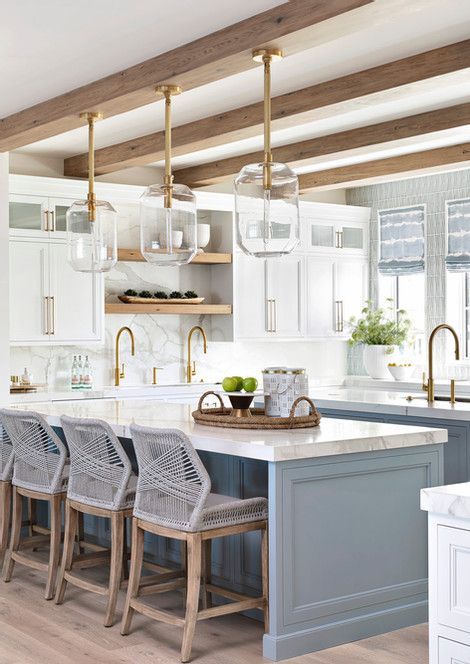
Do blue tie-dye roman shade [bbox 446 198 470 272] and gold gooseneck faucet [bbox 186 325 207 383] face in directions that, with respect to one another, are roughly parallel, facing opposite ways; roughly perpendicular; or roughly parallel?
roughly perpendicular

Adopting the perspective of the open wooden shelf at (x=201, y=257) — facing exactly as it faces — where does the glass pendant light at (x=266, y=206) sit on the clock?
The glass pendant light is roughly at 12 o'clock from the open wooden shelf.

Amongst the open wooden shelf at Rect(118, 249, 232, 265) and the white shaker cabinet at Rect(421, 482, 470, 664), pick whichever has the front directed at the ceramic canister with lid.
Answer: the open wooden shelf

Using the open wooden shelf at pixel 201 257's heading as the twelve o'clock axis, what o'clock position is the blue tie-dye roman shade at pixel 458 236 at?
The blue tie-dye roman shade is roughly at 9 o'clock from the open wooden shelf.

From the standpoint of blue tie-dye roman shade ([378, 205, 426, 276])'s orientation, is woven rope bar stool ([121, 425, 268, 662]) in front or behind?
in front

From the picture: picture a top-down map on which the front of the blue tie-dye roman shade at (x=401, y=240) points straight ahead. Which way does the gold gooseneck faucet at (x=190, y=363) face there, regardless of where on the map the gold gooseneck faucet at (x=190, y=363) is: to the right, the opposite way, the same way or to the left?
to the left

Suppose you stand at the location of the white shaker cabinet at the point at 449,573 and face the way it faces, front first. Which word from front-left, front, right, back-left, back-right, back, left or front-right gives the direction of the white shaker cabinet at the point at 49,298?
right

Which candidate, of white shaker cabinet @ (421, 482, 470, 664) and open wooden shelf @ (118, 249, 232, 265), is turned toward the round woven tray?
the open wooden shelf

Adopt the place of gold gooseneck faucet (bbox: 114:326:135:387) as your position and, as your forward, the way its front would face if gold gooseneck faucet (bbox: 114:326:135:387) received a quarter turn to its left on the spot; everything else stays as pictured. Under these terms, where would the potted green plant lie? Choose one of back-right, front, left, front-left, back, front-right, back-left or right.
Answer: front-right

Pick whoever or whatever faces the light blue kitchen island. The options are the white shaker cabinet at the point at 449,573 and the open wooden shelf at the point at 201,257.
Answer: the open wooden shelf
